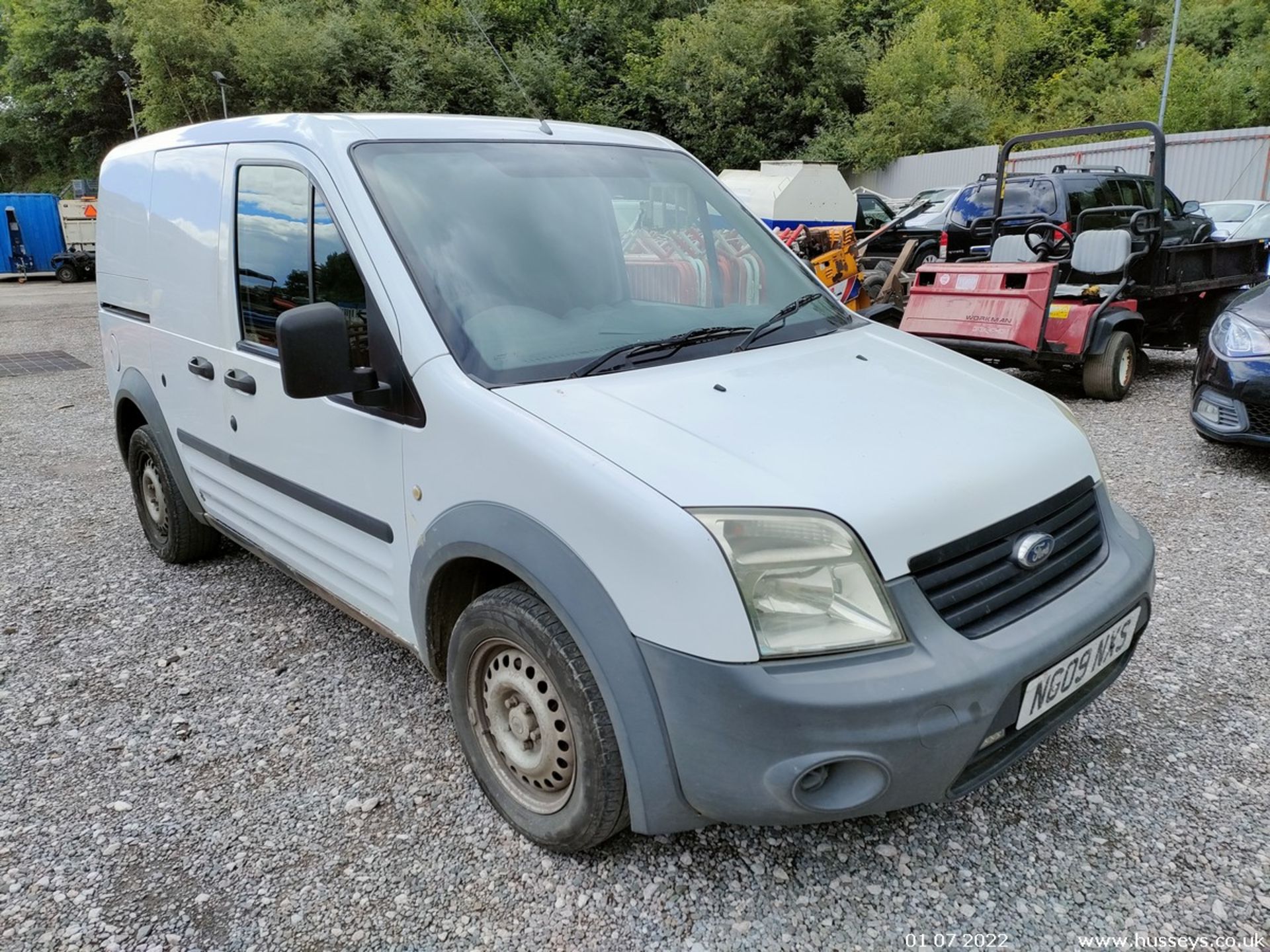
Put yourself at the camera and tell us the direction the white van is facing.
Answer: facing the viewer and to the right of the viewer

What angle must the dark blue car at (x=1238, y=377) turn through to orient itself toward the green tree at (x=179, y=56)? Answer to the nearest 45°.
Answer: approximately 90° to its right

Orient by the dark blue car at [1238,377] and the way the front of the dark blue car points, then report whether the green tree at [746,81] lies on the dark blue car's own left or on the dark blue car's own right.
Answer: on the dark blue car's own right

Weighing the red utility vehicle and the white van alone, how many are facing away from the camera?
0

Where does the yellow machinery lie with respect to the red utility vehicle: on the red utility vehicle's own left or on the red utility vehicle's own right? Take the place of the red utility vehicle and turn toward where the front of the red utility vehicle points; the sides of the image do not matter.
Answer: on the red utility vehicle's own right

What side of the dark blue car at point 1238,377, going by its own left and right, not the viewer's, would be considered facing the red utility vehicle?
right

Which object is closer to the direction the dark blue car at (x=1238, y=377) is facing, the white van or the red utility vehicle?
the white van

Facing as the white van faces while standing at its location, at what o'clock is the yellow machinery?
The yellow machinery is roughly at 8 o'clock from the white van.

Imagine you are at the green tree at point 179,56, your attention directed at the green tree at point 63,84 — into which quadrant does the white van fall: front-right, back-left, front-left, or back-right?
back-left

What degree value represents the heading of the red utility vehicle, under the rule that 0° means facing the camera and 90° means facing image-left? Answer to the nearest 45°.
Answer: approximately 45°

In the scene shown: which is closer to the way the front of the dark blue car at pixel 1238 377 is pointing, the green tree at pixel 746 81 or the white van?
the white van

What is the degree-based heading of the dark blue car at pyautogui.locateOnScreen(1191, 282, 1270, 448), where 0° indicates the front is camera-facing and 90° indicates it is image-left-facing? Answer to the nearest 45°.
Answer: approximately 45°

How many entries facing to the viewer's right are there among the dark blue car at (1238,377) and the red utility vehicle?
0
